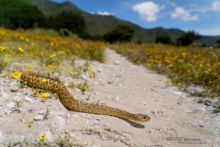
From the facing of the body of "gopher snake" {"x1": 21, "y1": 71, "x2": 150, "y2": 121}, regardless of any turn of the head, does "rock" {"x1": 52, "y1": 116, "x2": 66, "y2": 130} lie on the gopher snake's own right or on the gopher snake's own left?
on the gopher snake's own right

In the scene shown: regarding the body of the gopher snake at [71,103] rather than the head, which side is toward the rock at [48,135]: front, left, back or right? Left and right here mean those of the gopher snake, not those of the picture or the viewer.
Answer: right

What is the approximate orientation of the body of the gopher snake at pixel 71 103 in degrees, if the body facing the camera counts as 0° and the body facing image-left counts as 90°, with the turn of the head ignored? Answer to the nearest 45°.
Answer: approximately 270°

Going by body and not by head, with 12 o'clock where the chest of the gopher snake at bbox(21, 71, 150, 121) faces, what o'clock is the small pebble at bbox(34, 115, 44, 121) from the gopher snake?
The small pebble is roughly at 4 o'clock from the gopher snake.
